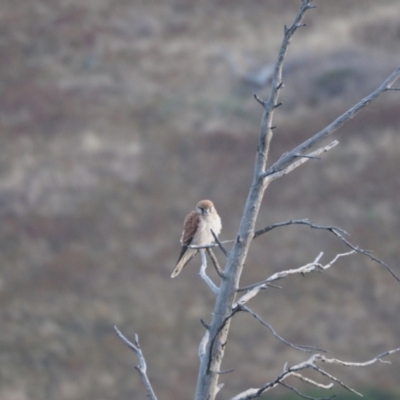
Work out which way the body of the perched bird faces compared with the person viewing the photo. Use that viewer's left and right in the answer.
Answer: facing the viewer and to the right of the viewer
